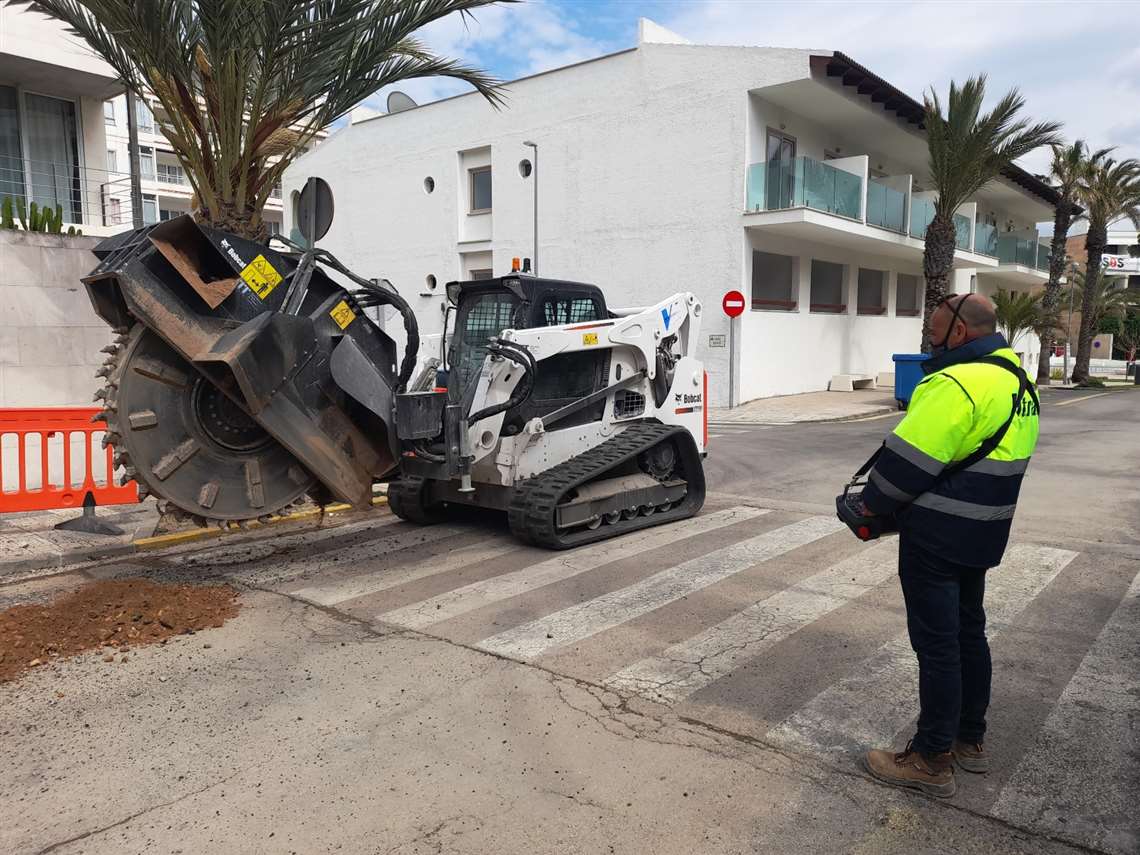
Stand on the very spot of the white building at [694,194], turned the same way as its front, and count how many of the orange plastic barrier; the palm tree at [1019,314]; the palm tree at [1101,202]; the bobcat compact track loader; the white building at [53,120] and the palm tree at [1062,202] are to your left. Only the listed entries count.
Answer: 3

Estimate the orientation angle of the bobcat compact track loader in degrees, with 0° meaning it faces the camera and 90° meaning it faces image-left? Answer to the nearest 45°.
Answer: approximately 45°

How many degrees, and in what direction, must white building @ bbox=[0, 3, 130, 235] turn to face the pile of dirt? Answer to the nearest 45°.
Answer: approximately 45° to its right

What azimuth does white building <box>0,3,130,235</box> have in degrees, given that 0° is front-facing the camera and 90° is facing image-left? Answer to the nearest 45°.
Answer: approximately 315°

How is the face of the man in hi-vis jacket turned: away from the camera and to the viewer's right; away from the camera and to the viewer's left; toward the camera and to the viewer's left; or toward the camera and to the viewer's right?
away from the camera and to the viewer's left

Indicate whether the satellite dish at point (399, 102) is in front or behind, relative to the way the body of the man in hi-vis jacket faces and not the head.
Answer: in front

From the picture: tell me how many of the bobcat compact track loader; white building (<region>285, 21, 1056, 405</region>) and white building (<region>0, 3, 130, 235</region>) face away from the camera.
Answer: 0

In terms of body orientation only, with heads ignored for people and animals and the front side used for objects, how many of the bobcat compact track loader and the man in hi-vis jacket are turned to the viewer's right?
0

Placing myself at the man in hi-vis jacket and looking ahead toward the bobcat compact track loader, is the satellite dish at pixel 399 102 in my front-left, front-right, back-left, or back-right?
front-right

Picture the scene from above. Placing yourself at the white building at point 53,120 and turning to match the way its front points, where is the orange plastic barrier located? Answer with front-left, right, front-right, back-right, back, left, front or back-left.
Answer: front-right

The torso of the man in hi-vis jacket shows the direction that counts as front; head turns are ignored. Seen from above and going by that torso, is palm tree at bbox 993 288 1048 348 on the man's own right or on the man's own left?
on the man's own right

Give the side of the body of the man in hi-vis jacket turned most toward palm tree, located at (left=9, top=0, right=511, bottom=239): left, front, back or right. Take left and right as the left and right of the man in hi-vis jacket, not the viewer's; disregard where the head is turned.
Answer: front
